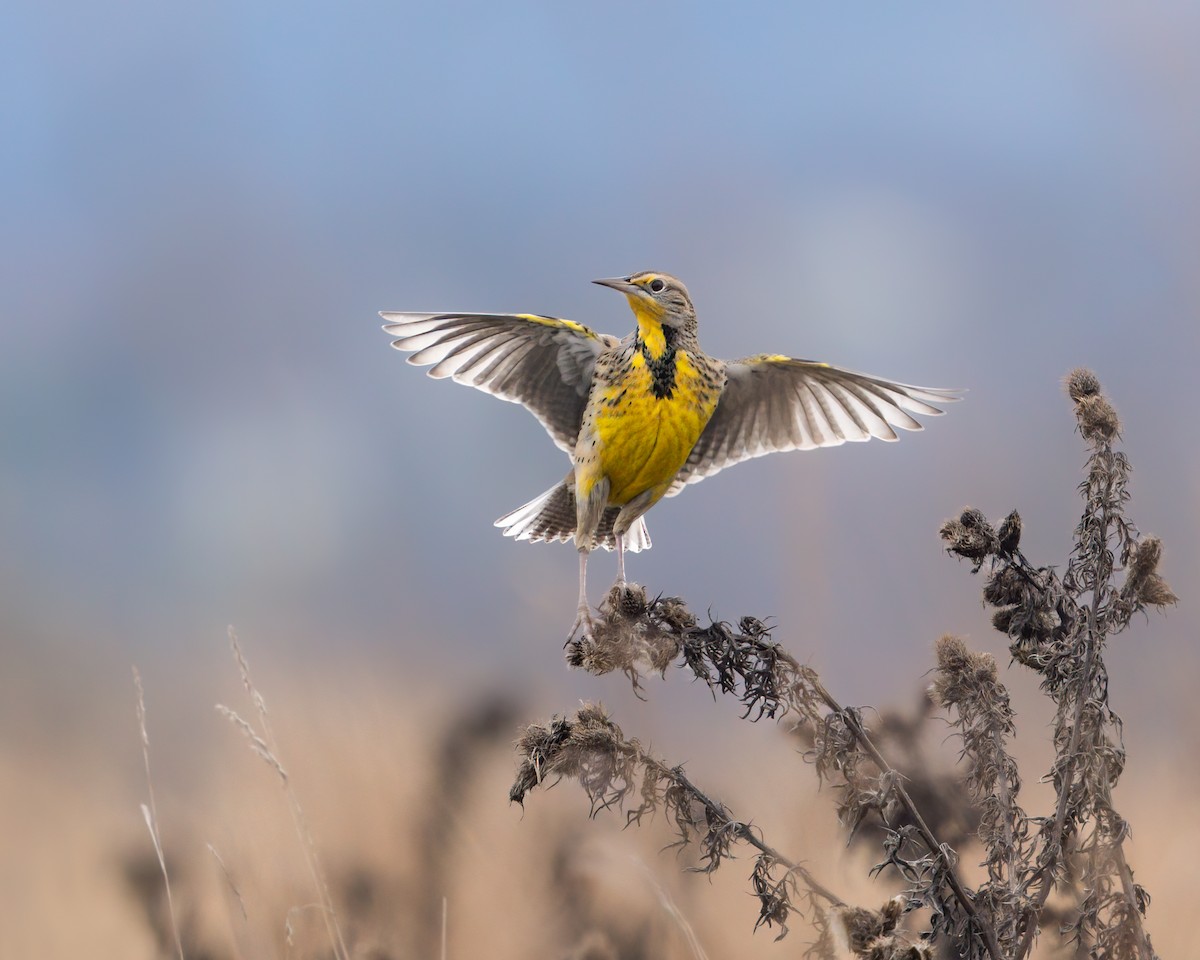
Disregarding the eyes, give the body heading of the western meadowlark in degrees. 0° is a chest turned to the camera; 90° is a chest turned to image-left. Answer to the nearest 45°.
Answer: approximately 0°

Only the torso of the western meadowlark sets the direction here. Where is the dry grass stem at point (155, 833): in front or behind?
in front
